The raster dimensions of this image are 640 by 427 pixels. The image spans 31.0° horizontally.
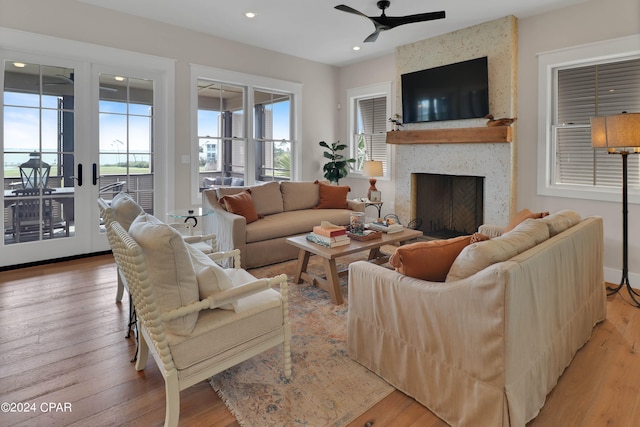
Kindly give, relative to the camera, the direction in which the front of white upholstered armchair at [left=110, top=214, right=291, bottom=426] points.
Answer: facing away from the viewer and to the right of the viewer

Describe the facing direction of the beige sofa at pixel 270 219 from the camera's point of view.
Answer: facing the viewer and to the right of the viewer

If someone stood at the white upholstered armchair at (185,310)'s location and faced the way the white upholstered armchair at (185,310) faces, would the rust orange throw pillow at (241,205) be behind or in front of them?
in front

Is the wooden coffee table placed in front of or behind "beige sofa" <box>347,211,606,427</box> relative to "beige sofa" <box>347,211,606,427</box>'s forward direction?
in front

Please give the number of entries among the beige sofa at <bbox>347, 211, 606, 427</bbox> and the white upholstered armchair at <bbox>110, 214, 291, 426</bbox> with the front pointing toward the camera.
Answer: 0

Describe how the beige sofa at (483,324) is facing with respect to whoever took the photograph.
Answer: facing away from the viewer and to the left of the viewer

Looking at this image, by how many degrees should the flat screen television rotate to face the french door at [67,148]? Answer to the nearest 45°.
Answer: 0° — it already faces it

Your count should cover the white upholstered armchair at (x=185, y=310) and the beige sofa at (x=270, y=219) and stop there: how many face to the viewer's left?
0

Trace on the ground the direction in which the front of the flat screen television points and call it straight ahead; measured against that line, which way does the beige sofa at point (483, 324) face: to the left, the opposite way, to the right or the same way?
to the right

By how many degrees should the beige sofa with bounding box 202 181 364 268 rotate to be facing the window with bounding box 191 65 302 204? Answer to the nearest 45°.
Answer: approximately 135° to its left

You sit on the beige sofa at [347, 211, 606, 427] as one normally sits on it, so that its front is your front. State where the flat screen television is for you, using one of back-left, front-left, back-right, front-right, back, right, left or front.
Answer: front-right

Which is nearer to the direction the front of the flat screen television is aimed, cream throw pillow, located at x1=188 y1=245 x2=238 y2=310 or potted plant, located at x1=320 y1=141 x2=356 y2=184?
the cream throw pillow
